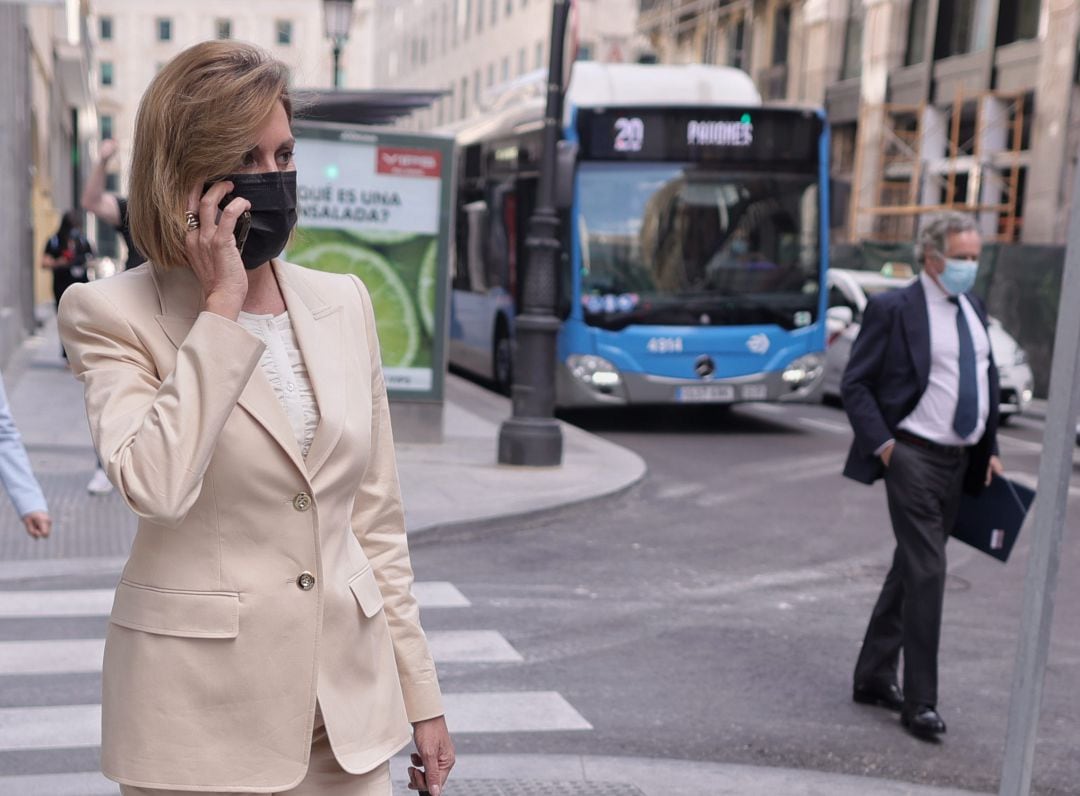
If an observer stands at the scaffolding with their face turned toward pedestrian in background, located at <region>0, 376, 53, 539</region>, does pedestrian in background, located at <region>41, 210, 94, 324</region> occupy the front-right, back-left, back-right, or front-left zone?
front-right

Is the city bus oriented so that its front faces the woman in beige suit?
yes

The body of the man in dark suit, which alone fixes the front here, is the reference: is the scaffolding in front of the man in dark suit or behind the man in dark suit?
behind

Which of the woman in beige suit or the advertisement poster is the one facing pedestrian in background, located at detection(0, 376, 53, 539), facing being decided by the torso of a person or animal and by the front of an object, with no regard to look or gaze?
the advertisement poster

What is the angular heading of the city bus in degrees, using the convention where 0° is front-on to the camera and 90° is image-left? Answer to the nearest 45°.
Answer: approximately 0°

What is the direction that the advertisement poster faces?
toward the camera

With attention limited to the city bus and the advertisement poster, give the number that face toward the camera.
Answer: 2

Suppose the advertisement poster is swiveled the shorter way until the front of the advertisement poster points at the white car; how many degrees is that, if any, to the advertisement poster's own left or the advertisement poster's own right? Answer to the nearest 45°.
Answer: approximately 135° to the advertisement poster's own left

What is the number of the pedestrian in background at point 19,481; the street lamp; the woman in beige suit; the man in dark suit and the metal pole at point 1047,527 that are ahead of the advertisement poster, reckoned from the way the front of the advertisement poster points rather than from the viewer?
4

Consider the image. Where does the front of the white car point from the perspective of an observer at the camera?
facing the viewer and to the right of the viewer

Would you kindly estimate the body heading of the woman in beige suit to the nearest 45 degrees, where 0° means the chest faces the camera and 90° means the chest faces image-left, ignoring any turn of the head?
approximately 315°

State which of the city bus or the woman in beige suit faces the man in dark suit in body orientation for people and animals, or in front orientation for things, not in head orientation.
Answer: the city bus

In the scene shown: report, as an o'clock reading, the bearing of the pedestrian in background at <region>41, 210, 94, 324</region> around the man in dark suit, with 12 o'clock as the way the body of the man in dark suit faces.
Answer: The pedestrian in background is roughly at 6 o'clock from the man in dark suit.

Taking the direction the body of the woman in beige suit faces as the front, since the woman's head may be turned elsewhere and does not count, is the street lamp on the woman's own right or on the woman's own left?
on the woman's own left

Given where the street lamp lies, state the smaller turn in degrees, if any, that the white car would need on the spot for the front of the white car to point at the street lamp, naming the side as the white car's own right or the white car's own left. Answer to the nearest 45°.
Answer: approximately 135° to the white car's own right
